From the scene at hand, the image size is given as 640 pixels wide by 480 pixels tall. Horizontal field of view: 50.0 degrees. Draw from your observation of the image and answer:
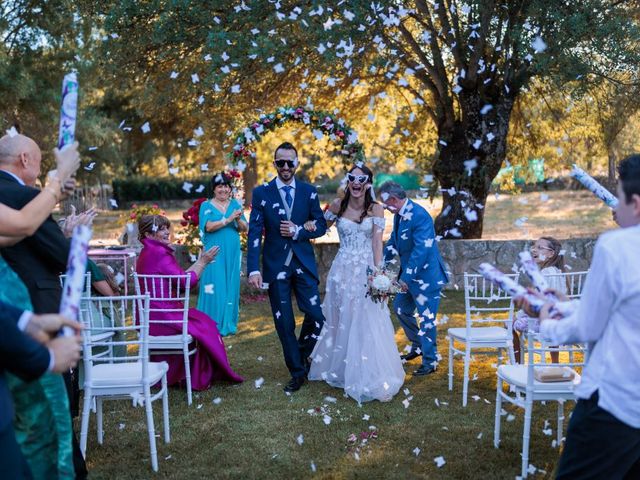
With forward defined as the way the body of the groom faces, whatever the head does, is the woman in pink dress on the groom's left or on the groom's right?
on the groom's right

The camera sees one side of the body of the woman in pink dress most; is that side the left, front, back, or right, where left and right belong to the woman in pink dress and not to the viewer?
right

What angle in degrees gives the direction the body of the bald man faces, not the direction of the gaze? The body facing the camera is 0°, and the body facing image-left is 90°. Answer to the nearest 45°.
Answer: approximately 225°

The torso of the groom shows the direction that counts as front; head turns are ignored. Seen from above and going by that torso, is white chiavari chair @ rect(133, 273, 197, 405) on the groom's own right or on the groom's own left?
on the groom's own right

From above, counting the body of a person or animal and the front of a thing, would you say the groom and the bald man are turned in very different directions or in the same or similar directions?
very different directions

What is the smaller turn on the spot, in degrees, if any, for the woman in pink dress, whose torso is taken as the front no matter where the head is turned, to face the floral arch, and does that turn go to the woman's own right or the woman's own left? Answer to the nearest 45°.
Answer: approximately 45° to the woman's own left

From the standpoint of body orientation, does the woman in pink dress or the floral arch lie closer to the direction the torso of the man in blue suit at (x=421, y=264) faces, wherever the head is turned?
the woman in pink dress

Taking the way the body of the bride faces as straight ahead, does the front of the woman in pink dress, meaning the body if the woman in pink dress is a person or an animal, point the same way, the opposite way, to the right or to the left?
to the left

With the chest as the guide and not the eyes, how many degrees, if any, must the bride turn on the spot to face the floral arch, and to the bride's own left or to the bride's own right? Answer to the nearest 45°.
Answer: approximately 180°
